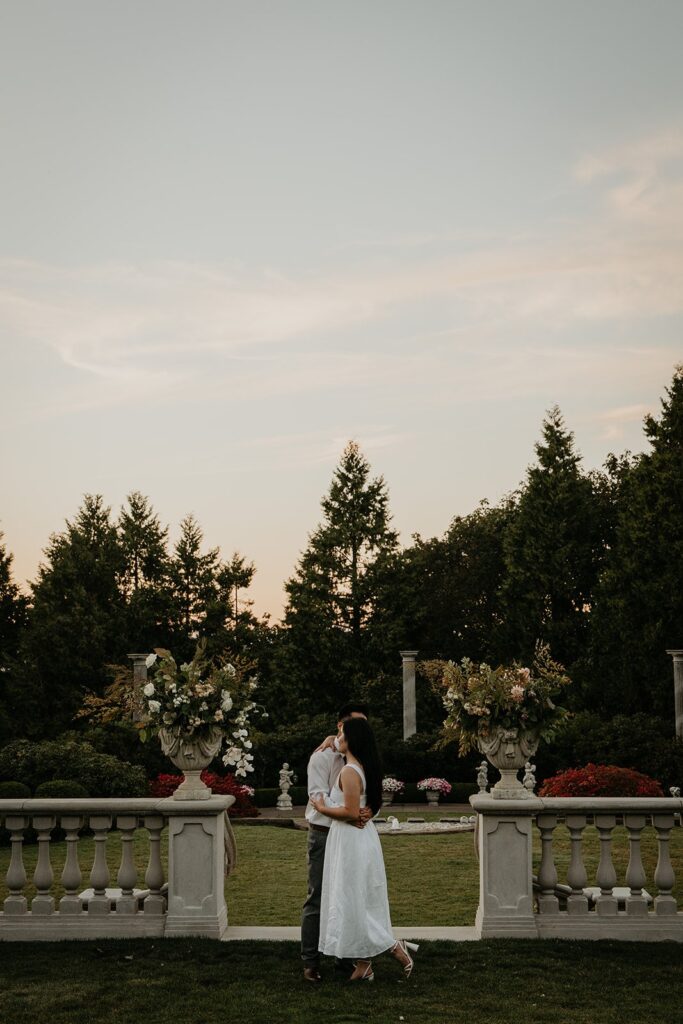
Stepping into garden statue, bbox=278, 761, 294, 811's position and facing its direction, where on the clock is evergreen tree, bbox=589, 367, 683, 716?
The evergreen tree is roughly at 8 o'clock from the garden statue.

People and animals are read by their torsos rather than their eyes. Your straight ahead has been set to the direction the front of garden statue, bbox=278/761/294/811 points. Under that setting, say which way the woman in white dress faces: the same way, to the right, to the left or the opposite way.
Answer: to the right

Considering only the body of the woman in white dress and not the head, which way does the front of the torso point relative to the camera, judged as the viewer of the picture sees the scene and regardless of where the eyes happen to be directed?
to the viewer's left

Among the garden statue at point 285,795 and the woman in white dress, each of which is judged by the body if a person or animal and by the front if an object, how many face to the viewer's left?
1

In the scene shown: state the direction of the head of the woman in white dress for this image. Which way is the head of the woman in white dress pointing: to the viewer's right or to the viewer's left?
to the viewer's left

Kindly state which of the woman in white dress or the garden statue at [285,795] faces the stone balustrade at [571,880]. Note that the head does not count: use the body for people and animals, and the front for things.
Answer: the garden statue

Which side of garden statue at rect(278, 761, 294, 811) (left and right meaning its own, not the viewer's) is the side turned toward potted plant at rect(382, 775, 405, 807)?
left

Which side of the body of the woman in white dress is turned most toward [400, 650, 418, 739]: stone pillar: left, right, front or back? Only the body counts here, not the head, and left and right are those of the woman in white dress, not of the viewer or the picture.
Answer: right

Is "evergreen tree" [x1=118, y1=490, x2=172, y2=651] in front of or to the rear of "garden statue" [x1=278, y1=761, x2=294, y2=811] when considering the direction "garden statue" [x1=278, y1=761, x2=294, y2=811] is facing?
to the rear
